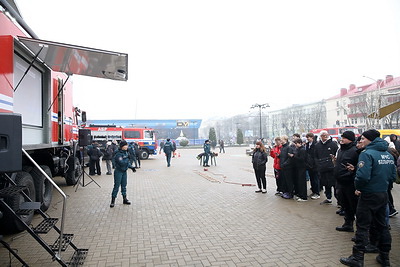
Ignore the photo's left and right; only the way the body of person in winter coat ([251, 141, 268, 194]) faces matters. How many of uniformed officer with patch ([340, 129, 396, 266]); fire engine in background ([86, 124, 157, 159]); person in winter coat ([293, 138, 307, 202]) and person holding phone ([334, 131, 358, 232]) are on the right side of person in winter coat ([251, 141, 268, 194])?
1

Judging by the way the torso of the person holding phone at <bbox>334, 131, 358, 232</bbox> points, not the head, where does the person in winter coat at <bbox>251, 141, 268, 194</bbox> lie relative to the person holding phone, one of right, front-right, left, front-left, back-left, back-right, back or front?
front-right

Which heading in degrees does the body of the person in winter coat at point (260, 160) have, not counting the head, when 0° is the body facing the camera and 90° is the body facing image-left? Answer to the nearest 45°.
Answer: approximately 45°

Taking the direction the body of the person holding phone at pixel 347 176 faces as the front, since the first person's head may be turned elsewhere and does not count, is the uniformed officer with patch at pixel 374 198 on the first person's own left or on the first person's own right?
on the first person's own left

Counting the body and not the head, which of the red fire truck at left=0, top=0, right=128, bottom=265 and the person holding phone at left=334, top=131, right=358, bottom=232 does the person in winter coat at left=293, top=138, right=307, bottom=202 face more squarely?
the red fire truck

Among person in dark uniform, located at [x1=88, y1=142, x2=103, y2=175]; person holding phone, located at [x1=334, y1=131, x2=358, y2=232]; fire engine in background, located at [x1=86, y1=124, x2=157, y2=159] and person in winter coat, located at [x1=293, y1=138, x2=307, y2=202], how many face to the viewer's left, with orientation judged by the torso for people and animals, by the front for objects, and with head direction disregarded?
2

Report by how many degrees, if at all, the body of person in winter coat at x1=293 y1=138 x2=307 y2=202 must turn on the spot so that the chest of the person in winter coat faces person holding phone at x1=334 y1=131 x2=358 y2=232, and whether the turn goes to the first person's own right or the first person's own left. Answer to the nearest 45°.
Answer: approximately 90° to the first person's own left

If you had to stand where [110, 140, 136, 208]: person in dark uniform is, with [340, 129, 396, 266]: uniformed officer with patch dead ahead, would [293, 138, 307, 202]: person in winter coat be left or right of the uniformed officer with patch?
left

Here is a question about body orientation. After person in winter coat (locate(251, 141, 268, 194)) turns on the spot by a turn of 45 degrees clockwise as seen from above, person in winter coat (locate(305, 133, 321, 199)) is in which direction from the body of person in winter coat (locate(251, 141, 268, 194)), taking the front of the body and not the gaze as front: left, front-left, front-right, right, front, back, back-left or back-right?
back

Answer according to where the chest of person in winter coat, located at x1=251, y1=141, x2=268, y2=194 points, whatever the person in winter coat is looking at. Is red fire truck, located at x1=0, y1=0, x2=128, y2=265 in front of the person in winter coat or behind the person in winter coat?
in front

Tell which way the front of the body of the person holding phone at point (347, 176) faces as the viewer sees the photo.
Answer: to the viewer's left
